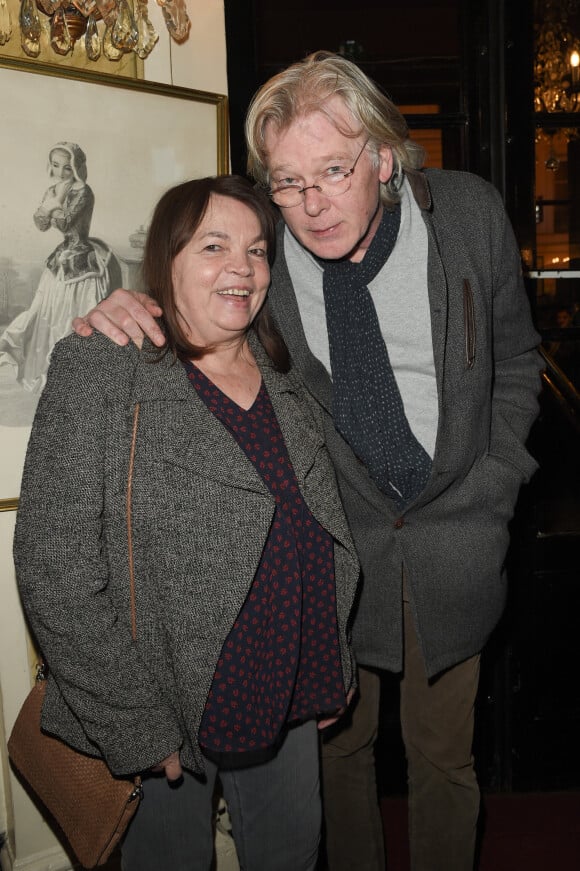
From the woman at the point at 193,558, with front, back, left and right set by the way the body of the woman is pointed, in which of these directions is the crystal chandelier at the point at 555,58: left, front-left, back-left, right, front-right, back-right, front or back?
left

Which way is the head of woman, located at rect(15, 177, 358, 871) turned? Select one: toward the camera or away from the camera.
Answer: toward the camera

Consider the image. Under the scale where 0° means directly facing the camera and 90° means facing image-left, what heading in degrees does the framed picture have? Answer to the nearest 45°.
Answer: approximately 315°

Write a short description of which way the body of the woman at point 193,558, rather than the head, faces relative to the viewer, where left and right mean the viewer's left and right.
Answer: facing the viewer and to the right of the viewer

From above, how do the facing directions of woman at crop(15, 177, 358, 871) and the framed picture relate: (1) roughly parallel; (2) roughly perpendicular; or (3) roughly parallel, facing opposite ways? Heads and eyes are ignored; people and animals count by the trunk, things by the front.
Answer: roughly parallel

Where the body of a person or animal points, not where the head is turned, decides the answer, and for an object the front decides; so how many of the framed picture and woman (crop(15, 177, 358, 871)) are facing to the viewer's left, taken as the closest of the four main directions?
0

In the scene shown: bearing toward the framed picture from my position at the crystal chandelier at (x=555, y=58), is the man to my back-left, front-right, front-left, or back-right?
front-left
